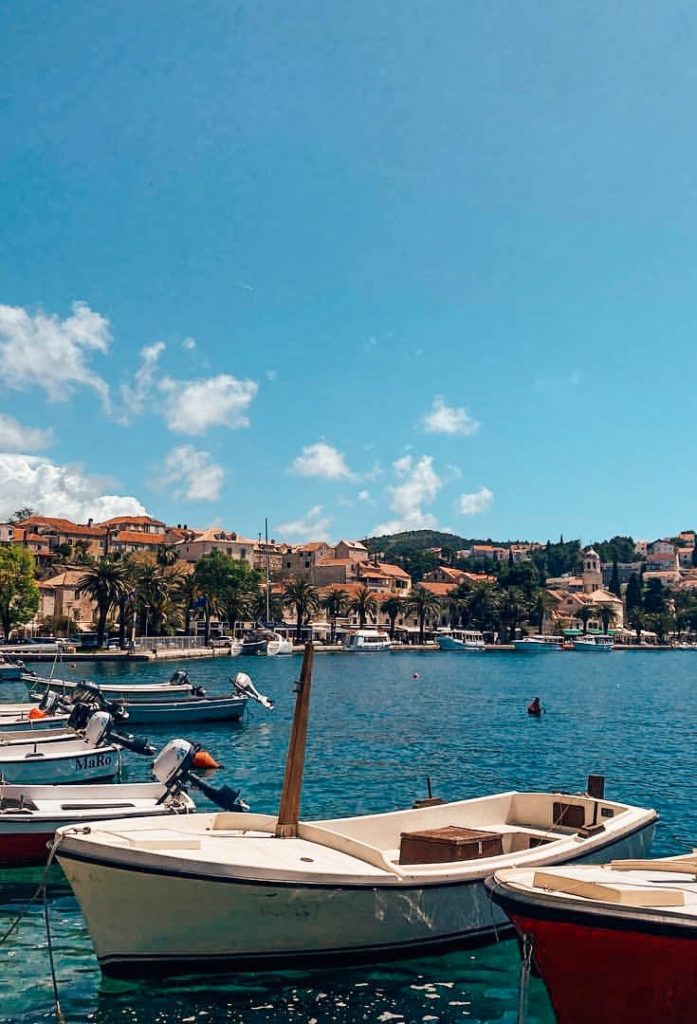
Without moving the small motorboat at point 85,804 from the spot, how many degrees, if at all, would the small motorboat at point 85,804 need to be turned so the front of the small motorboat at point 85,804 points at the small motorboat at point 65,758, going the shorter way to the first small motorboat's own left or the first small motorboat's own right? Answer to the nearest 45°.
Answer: approximately 90° to the first small motorboat's own right

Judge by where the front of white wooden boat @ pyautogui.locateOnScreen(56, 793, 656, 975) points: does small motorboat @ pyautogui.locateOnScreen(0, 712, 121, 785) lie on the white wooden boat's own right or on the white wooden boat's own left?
on the white wooden boat's own right

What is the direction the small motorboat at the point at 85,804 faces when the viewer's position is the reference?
facing to the left of the viewer

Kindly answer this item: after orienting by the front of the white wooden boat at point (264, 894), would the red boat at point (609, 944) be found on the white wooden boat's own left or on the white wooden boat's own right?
on the white wooden boat's own left

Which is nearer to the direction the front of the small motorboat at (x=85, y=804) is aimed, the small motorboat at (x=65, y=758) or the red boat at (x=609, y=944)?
the small motorboat

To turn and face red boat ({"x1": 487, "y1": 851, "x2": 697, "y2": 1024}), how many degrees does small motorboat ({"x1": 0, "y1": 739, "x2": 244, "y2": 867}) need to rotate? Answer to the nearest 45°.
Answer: approximately 135° to its left
